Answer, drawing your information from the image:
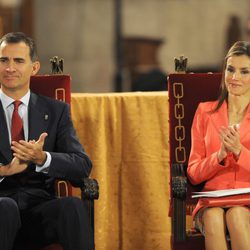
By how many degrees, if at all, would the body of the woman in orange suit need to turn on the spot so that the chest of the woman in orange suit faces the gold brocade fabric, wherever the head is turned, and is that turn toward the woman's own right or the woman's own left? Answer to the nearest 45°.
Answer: approximately 135° to the woman's own right

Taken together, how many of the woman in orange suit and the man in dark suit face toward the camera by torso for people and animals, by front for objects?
2

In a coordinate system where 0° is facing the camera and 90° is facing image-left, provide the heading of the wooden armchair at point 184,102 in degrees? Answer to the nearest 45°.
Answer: approximately 0°

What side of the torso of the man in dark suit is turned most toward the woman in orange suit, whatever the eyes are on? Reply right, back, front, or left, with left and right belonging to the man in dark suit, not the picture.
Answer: left

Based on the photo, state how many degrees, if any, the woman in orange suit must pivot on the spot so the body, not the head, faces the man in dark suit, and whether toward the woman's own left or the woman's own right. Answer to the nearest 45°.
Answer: approximately 90° to the woman's own right
